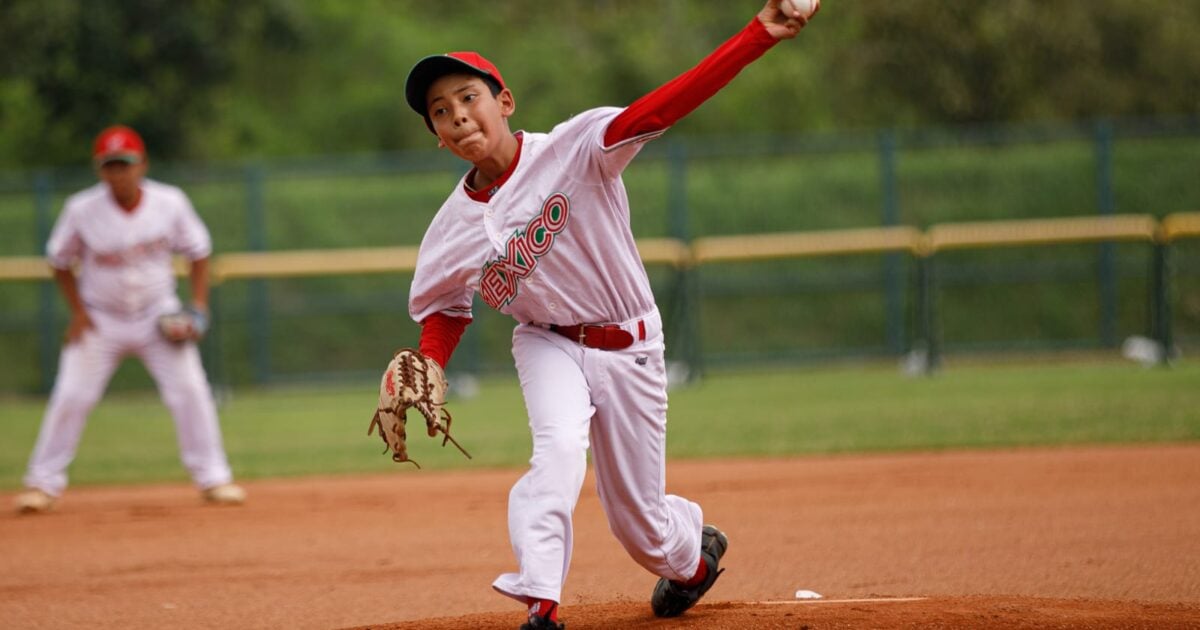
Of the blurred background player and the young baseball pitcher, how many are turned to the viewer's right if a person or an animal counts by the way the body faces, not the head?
0

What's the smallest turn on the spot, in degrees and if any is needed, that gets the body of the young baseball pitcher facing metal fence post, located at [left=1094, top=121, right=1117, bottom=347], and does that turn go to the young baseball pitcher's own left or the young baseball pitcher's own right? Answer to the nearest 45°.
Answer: approximately 180°

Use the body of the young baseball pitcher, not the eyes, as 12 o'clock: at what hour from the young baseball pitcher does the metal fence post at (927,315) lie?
The metal fence post is roughly at 5 o'clock from the young baseball pitcher.

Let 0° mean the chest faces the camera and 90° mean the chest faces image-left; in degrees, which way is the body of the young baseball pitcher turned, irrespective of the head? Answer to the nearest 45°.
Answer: approximately 45°

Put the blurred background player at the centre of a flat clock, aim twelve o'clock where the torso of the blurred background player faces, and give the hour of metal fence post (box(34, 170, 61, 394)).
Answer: The metal fence post is roughly at 6 o'clock from the blurred background player.

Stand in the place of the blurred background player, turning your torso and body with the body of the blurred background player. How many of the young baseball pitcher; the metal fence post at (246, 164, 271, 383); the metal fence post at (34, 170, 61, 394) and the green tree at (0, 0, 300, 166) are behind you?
3

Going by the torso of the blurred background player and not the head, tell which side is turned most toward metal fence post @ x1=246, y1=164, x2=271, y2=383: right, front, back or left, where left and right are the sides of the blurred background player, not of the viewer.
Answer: back

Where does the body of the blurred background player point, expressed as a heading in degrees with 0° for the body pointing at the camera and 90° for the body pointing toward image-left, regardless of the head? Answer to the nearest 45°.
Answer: approximately 0°

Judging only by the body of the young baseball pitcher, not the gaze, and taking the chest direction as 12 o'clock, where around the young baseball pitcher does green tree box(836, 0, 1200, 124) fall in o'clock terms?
The green tree is roughly at 5 o'clock from the young baseball pitcher.
